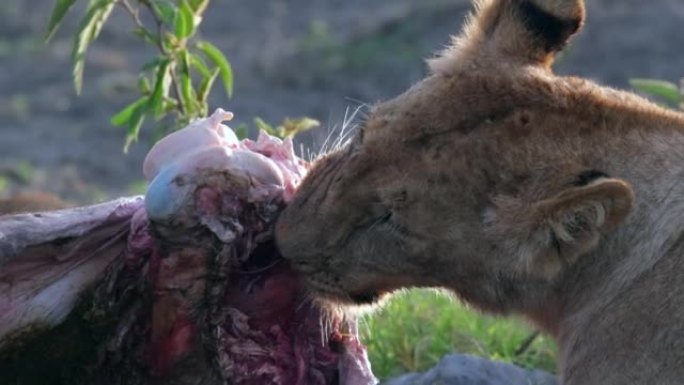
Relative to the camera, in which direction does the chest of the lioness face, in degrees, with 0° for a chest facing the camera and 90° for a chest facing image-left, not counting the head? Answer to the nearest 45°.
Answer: approximately 90°
